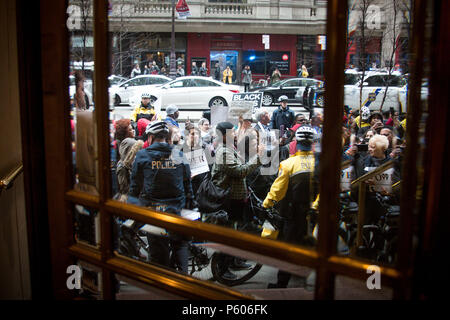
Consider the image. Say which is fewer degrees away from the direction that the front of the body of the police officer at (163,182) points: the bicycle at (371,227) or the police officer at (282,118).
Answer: the police officer

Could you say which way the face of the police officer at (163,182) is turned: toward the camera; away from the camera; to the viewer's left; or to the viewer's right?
away from the camera

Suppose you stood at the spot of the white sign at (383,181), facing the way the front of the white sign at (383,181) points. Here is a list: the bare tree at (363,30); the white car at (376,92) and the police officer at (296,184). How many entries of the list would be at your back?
2

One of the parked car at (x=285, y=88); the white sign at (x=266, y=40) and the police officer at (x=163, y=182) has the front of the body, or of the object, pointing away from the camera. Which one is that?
the police officer

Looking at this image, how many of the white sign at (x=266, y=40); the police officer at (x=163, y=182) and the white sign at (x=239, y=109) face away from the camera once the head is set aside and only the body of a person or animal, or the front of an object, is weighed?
1

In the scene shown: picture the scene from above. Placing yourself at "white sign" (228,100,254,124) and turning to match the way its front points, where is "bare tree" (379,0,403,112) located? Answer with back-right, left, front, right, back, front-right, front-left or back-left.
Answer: left

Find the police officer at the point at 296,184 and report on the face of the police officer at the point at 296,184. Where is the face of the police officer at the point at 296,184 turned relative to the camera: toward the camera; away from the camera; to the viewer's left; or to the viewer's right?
away from the camera

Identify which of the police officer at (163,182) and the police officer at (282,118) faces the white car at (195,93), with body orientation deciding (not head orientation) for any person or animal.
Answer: the police officer at (163,182)

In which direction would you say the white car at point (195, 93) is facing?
to the viewer's left

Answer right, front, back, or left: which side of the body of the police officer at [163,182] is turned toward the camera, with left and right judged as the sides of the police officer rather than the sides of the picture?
back

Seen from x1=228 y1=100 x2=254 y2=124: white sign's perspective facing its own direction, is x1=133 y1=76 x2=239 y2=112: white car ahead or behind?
behind

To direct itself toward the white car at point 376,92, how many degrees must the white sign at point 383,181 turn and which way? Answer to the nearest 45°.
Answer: approximately 180°

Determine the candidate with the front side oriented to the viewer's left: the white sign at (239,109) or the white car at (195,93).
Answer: the white car

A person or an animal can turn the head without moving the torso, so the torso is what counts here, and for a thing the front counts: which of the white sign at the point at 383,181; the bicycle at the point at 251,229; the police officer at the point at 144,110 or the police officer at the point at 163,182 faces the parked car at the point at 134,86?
the police officer at the point at 163,182

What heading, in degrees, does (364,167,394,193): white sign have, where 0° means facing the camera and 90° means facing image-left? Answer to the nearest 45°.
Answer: approximately 0°

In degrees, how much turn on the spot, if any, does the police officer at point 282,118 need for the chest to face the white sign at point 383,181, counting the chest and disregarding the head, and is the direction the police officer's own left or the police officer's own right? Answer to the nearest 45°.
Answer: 0° — they already face it
